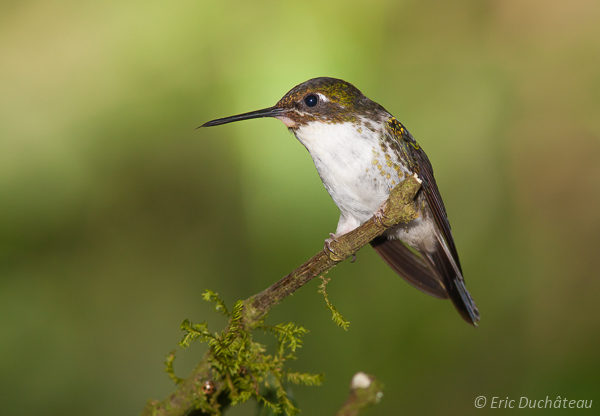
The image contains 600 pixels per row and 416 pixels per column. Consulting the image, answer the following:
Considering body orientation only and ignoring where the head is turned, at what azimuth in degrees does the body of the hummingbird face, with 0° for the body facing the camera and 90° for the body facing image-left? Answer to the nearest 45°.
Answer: approximately 90°
